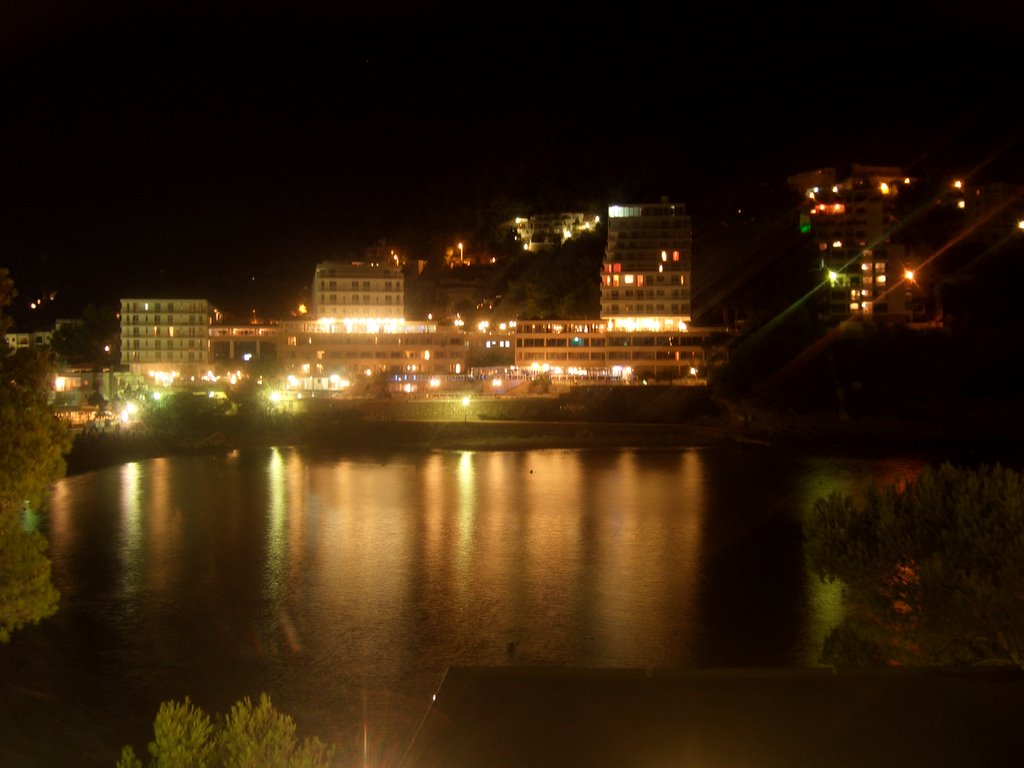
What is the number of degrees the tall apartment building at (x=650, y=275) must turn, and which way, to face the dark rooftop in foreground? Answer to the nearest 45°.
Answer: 0° — it already faces it

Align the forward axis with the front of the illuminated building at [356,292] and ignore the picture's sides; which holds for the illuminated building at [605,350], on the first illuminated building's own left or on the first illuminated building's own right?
on the first illuminated building's own left

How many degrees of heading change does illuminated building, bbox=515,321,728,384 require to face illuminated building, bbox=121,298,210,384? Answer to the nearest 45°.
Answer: approximately 90° to its right

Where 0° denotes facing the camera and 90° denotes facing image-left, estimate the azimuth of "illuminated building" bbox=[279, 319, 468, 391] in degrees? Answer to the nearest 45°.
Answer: approximately 0°

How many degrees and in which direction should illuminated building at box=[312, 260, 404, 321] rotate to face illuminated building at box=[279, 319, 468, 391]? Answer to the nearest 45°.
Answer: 0° — it already faces it

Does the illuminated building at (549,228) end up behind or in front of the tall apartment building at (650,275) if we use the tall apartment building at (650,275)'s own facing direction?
behind

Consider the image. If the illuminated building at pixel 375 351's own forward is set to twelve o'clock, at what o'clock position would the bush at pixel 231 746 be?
The bush is roughly at 12 o'clock from the illuminated building.

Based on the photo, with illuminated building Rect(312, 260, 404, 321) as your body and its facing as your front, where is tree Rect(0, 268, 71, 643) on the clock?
The tree is roughly at 12 o'clock from the illuminated building.

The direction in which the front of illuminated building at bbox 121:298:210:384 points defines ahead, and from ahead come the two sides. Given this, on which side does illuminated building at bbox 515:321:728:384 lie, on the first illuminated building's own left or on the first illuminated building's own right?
on the first illuminated building's own left

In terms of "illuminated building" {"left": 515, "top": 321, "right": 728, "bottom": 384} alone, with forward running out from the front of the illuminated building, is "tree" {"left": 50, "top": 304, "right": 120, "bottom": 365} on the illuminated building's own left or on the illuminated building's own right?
on the illuminated building's own right
